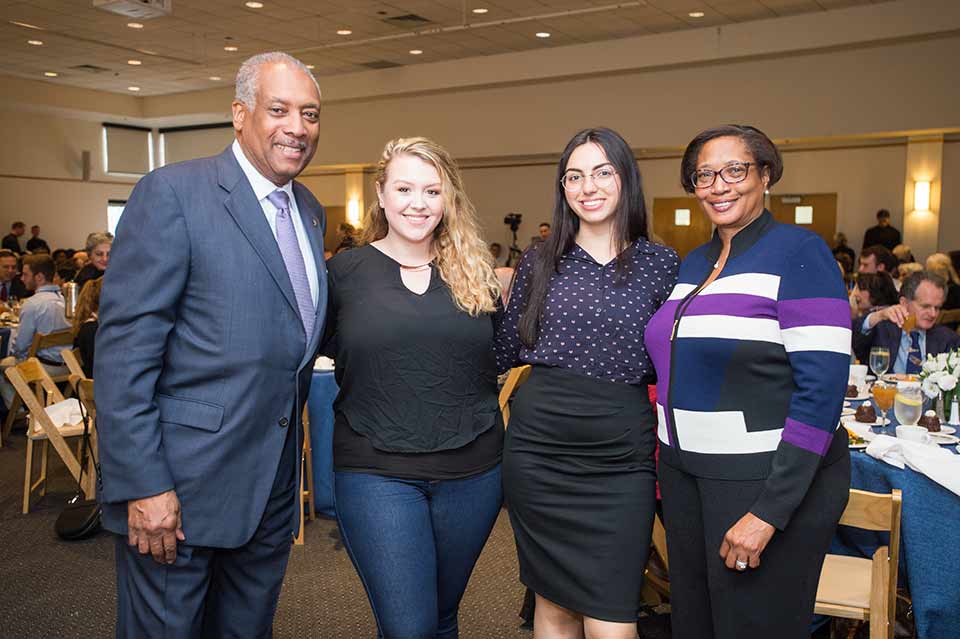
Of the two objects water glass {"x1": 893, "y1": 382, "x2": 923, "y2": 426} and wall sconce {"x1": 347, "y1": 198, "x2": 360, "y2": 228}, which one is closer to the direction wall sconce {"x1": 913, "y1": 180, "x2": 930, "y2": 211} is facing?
the water glass

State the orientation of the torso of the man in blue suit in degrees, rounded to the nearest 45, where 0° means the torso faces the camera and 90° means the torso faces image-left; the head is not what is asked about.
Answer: approximately 315°

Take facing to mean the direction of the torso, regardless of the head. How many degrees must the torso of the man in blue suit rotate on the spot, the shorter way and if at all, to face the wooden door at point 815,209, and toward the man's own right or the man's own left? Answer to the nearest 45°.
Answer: approximately 90° to the man's own left

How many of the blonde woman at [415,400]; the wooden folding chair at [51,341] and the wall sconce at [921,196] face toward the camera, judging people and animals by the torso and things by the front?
2

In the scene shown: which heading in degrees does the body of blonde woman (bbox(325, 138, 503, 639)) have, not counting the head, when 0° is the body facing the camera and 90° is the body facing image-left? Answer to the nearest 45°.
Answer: approximately 0°

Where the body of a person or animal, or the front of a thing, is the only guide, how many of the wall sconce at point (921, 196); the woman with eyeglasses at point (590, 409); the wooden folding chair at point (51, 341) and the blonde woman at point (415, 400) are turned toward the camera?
3

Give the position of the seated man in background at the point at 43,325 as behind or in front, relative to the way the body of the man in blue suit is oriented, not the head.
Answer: behind
